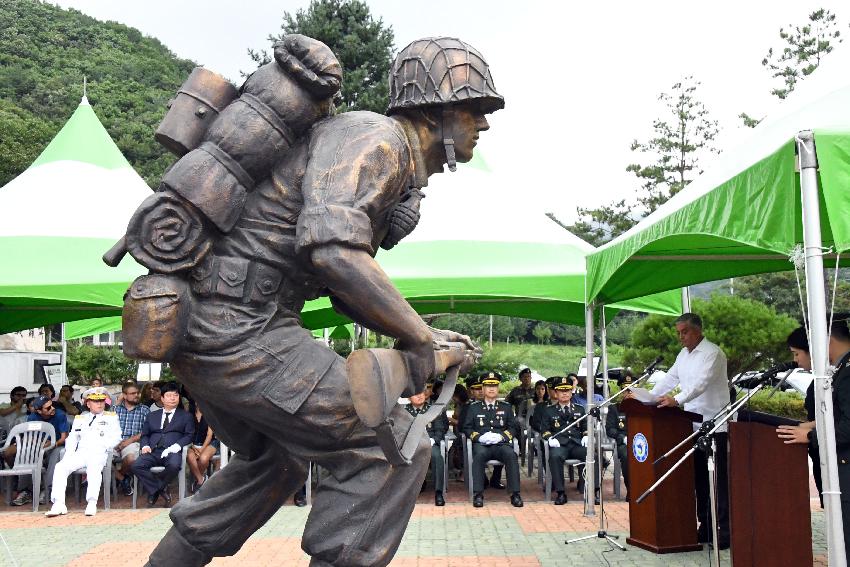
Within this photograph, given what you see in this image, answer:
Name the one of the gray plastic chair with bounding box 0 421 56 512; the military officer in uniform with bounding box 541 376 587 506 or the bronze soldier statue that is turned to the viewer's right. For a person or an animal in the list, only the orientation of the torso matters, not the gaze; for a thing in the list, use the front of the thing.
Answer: the bronze soldier statue

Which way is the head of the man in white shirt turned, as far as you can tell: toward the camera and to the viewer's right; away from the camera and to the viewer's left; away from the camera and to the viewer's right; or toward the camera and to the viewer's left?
toward the camera and to the viewer's left

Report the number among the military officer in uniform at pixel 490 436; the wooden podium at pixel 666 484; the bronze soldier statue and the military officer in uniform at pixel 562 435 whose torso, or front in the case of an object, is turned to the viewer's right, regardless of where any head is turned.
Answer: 1

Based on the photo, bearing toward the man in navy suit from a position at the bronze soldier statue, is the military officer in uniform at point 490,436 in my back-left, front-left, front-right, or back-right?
front-right

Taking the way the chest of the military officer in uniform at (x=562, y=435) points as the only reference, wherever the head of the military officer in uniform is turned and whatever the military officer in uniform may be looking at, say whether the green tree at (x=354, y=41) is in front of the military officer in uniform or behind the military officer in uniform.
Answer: behind

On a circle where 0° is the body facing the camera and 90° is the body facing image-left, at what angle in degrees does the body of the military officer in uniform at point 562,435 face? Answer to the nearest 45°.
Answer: approximately 0°

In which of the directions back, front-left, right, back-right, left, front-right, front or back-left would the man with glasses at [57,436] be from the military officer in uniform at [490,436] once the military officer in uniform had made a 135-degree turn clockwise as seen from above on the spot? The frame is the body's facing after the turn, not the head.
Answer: front-left

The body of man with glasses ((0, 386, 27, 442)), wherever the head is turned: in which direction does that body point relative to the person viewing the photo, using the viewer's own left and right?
facing the viewer and to the right of the viewer

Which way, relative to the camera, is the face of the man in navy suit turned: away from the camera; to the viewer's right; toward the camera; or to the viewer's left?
toward the camera

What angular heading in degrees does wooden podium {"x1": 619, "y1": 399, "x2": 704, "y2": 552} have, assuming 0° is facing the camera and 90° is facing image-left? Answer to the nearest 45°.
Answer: approximately 45°

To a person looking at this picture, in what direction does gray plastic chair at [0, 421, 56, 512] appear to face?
facing the viewer and to the left of the viewer

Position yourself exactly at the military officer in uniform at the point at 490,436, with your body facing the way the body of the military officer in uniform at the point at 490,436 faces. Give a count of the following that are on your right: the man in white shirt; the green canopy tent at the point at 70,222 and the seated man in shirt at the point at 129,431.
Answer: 2

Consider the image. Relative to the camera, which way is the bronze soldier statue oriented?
to the viewer's right

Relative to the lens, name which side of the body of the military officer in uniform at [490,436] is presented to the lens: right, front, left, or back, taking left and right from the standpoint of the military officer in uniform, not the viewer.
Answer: front

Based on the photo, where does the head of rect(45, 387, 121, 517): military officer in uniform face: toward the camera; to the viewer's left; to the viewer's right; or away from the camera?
toward the camera

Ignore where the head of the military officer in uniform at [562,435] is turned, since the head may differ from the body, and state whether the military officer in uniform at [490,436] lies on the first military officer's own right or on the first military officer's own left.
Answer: on the first military officer's own right
